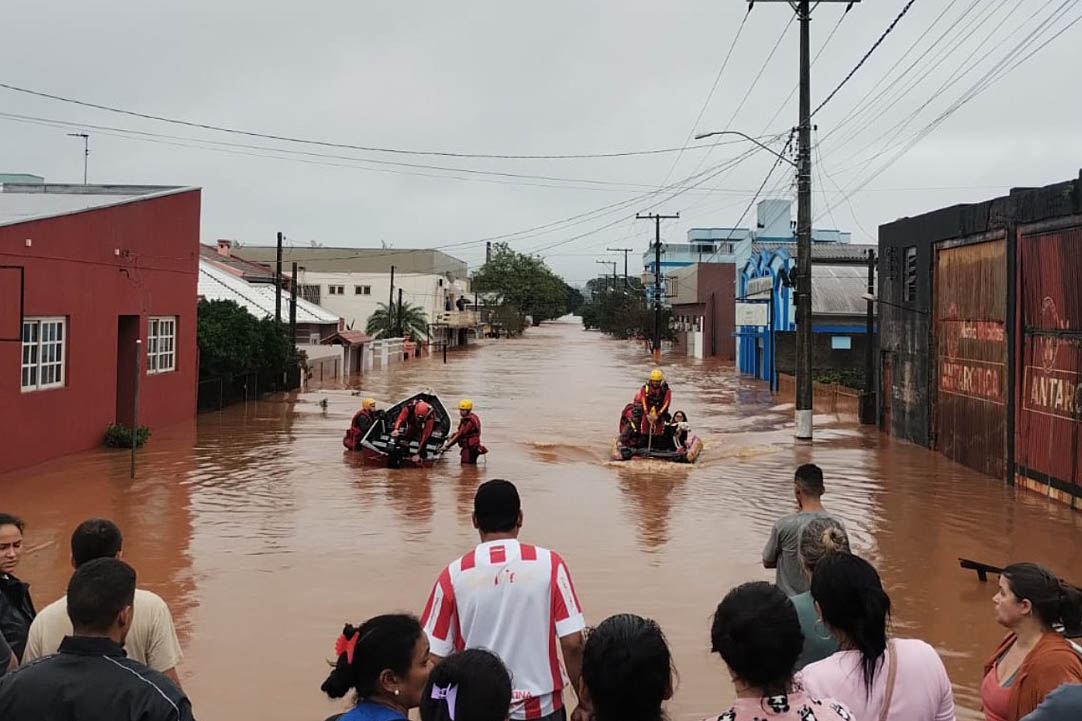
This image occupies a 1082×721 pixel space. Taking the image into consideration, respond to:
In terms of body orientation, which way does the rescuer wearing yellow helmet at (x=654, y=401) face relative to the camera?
toward the camera

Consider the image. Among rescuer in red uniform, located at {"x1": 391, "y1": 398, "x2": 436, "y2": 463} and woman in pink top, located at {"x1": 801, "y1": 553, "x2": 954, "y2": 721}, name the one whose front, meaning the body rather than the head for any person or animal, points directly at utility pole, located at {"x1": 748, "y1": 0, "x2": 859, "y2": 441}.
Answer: the woman in pink top

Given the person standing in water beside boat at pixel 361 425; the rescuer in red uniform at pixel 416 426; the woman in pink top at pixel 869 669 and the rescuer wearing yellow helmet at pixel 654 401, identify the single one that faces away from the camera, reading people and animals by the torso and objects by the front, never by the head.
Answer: the woman in pink top

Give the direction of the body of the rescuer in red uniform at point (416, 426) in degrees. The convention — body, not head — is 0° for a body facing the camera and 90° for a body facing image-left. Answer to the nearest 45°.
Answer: approximately 0°

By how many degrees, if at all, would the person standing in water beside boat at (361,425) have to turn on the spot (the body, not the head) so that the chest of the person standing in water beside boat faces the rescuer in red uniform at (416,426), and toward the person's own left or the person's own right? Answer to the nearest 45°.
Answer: approximately 45° to the person's own right

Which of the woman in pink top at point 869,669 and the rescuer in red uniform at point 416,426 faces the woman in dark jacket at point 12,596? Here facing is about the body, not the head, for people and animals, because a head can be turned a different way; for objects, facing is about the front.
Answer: the rescuer in red uniform

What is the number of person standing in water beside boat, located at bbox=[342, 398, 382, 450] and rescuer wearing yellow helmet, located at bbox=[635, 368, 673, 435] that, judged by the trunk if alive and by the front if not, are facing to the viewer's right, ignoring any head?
1

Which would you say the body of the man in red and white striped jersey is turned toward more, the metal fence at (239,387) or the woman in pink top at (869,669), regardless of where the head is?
the metal fence

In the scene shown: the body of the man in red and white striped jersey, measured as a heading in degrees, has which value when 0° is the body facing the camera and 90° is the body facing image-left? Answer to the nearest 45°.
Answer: approximately 180°

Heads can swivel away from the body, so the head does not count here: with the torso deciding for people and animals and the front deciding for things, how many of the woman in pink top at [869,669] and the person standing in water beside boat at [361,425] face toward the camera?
0

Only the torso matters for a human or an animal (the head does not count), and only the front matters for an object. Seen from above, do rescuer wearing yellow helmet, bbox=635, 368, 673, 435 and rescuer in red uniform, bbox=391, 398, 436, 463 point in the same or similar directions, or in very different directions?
same or similar directions

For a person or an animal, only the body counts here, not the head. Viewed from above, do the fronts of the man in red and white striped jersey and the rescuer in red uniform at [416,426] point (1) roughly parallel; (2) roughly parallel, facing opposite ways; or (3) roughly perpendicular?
roughly parallel, facing opposite ways

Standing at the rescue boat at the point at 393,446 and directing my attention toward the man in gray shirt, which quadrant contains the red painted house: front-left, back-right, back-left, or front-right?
back-right

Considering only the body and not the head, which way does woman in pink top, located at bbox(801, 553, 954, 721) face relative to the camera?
away from the camera

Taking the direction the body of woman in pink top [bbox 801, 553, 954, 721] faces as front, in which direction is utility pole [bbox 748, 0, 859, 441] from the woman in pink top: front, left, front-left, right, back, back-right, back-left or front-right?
front

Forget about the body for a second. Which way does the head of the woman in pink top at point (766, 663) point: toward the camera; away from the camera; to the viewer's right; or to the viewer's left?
away from the camera

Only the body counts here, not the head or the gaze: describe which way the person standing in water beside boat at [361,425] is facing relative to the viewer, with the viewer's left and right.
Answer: facing to the right of the viewer
